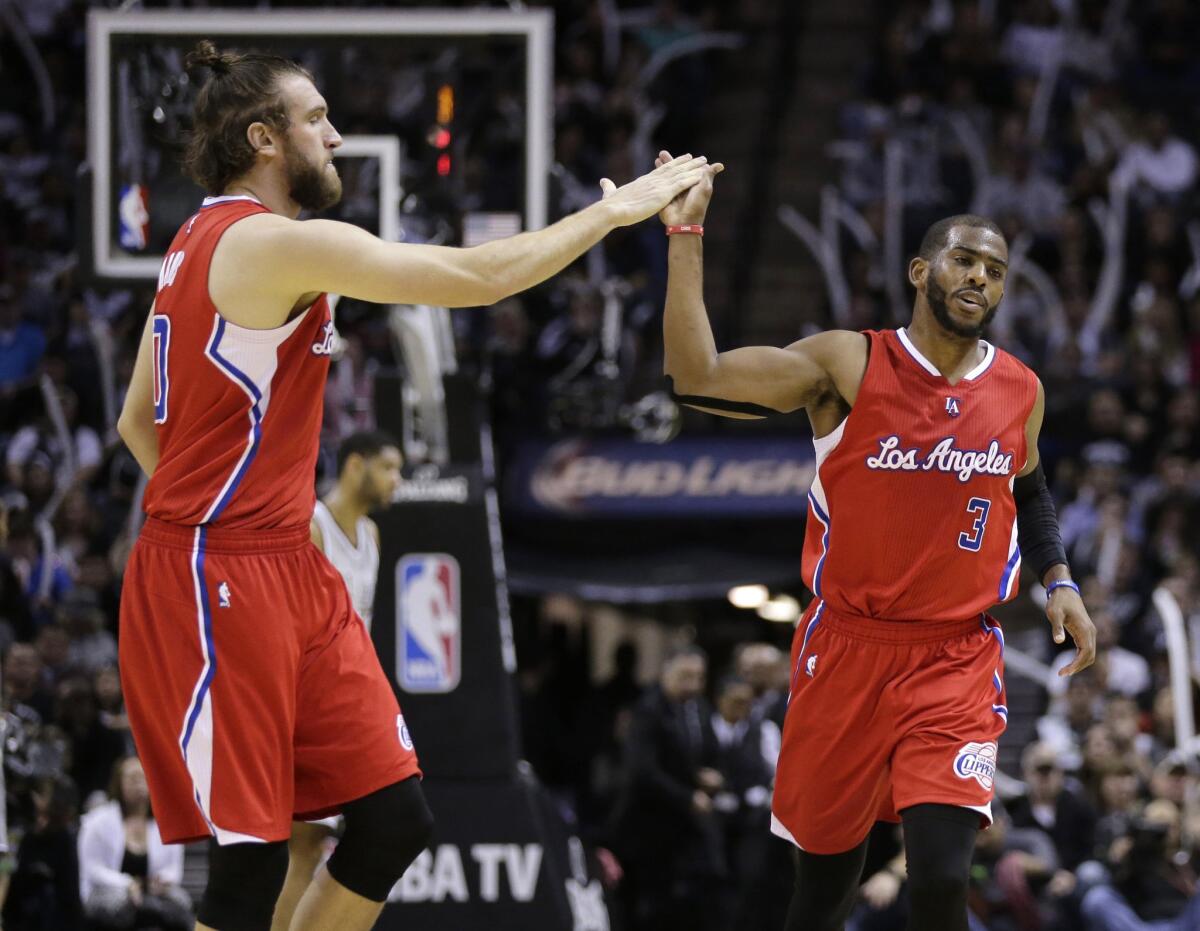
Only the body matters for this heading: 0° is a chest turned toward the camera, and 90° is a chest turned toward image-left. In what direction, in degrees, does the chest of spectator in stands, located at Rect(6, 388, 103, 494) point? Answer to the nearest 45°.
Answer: approximately 0°

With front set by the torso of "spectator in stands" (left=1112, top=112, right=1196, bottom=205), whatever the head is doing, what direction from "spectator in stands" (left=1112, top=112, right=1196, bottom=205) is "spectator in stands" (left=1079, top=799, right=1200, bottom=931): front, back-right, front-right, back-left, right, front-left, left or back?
front

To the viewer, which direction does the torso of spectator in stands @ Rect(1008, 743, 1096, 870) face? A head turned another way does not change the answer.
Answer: toward the camera

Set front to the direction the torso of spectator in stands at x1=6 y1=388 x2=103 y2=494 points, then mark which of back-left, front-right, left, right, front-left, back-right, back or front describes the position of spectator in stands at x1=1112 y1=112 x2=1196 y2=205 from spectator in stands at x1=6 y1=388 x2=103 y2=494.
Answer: left

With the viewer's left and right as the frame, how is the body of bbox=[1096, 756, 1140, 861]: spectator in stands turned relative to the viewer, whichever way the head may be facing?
facing the viewer

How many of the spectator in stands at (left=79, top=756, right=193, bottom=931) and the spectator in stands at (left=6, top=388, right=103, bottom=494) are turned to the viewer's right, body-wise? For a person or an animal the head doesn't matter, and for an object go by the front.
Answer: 0

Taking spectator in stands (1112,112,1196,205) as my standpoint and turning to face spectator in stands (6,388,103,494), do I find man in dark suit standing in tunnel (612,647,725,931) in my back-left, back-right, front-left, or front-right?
front-left

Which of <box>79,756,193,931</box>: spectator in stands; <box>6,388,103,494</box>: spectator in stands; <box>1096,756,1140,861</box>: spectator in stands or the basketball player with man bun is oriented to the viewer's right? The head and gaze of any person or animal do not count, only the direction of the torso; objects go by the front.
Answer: the basketball player with man bun

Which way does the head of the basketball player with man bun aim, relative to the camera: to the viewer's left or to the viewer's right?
to the viewer's right

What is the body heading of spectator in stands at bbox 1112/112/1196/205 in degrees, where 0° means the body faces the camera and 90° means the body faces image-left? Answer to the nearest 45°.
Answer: approximately 0°

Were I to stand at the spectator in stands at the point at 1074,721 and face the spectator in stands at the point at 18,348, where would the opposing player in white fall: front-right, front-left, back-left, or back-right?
front-left

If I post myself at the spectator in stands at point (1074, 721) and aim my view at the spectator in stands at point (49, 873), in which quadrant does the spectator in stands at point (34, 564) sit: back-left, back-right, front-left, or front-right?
front-right
